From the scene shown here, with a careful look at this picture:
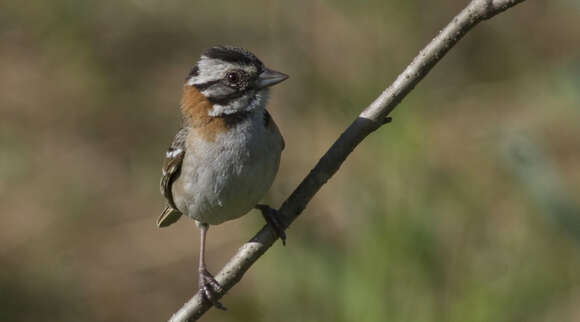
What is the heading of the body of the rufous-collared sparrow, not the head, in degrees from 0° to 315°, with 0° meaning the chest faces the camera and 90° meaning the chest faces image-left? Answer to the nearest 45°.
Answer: approximately 315°
